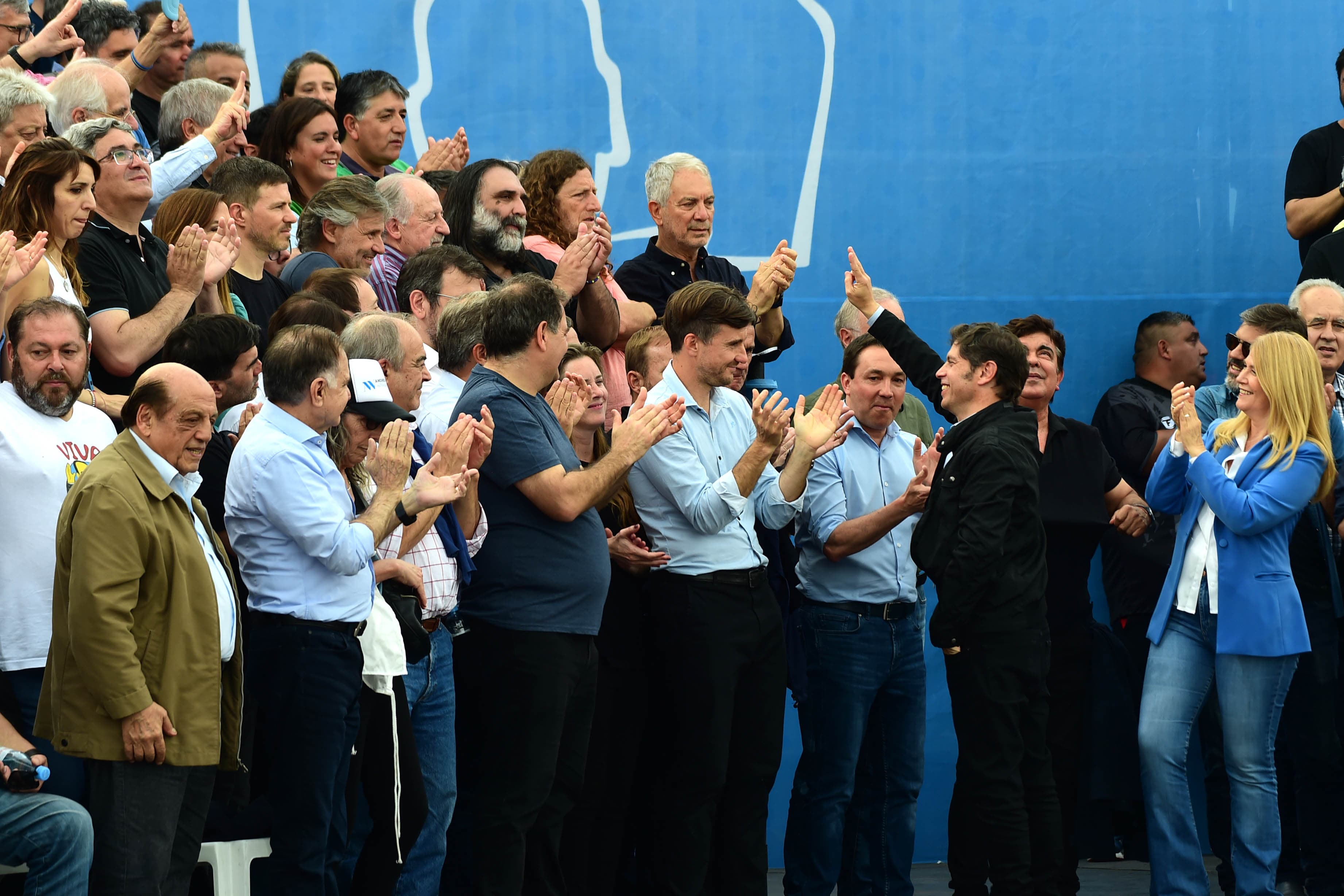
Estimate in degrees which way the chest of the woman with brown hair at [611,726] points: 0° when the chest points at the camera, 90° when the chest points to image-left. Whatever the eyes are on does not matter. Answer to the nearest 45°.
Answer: approximately 315°

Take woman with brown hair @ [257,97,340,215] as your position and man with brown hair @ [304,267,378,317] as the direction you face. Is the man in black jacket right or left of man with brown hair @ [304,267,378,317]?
left

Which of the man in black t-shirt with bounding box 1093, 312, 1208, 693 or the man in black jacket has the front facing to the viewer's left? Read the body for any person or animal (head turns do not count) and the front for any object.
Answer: the man in black jacket

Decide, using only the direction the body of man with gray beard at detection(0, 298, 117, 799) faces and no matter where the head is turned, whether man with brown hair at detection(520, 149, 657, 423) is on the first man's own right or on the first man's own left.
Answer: on the first man's own left

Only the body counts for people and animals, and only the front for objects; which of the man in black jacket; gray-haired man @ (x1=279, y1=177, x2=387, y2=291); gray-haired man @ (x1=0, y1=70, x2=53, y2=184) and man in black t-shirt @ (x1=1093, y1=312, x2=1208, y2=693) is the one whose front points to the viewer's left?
the man in black jacket
